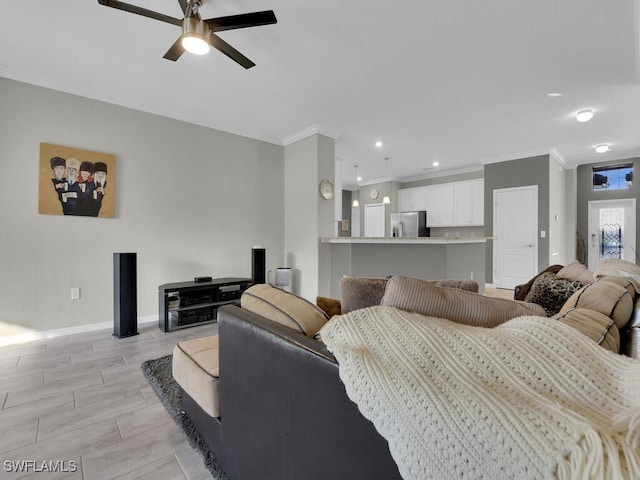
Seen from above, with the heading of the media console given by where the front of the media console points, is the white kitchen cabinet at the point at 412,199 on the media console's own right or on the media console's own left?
on the media console's own left

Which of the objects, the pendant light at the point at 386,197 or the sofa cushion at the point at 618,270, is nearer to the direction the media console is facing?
the sofa cushion

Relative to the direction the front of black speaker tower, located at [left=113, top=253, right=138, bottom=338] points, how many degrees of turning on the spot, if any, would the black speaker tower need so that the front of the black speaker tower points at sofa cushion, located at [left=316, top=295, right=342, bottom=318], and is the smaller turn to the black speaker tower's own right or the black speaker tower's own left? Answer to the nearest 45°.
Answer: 0° — it already faces it

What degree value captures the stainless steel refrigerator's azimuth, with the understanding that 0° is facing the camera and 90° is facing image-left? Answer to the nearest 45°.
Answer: approximately 45°

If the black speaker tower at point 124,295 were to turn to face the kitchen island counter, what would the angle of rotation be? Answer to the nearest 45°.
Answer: approximately 45° to its left

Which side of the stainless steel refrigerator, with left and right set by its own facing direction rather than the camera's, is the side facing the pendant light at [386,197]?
front

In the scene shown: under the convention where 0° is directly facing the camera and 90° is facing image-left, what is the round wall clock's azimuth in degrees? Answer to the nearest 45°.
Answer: approximately 315°

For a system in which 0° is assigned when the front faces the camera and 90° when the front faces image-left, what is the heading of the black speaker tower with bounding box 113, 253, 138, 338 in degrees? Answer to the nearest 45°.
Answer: approximately 315°

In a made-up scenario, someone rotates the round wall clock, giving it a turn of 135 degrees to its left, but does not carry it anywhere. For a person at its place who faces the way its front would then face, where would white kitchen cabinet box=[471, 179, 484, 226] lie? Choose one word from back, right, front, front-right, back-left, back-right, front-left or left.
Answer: front-right

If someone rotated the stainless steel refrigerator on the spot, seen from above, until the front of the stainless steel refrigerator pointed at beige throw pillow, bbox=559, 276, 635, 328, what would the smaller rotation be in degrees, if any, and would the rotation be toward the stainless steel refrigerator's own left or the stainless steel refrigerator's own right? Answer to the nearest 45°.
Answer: approximately 45° to the stainless steel refrigerator's own left

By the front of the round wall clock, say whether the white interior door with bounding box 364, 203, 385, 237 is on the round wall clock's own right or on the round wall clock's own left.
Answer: on the round wall clock's own left

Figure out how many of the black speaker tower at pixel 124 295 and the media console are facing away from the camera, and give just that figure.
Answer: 0

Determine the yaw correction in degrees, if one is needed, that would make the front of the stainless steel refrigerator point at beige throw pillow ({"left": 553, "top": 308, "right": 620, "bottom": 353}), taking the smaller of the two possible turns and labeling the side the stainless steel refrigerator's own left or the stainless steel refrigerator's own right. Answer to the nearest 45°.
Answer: approximately 45° to the stainless steel refrigerator's own left
